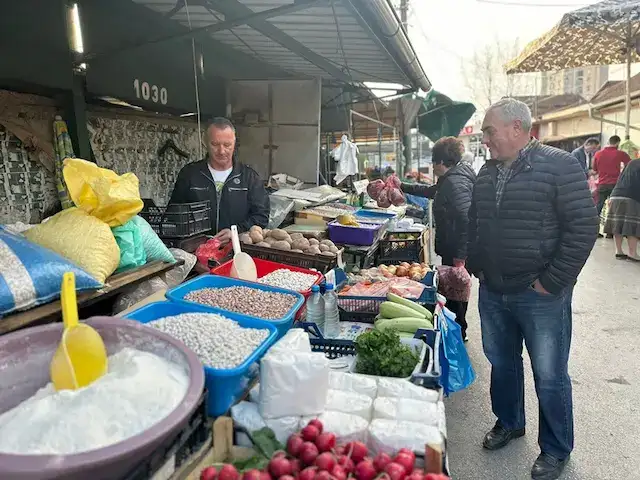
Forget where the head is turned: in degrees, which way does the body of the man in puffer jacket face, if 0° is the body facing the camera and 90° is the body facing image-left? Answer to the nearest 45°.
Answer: approximately 45°

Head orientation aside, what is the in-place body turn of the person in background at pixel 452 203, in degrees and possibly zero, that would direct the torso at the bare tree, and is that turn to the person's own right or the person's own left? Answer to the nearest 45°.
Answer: approximately 90° to the person's own right

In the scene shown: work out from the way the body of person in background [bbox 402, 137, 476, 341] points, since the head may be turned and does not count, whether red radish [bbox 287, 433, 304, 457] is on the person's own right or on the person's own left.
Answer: on the person's own left

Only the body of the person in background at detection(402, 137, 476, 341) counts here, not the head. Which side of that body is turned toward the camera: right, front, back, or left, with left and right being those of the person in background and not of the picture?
left

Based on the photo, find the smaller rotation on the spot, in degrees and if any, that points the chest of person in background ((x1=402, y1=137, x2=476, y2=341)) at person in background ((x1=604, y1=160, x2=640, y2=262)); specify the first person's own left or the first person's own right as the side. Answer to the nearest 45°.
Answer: approximately 135° to the first person's own right

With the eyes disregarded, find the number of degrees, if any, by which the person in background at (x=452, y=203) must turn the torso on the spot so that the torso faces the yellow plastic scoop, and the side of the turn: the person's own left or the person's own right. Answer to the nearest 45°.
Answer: approximately 90° to the person's own left

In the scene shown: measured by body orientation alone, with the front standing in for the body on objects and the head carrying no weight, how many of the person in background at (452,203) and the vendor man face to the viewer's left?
1

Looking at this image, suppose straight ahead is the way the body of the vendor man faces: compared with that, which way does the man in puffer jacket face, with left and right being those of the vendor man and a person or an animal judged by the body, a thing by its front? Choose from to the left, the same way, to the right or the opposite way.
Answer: to the right
